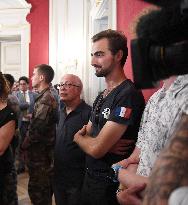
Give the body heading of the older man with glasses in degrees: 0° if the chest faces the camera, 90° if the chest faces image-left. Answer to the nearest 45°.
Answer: approximately 45°

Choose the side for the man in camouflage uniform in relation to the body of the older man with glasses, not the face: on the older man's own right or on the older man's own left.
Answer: on the older man's own right
